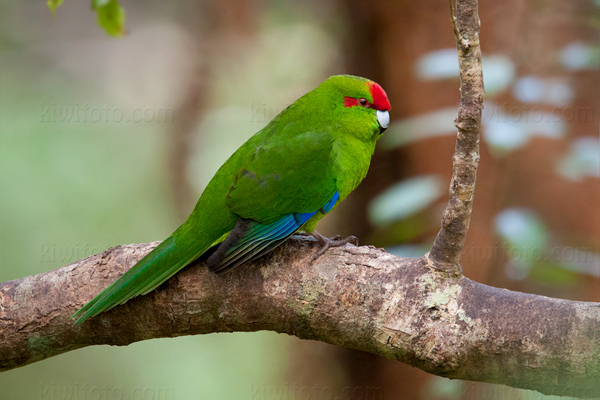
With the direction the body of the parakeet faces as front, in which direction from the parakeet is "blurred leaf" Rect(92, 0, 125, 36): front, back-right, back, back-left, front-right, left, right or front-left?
back

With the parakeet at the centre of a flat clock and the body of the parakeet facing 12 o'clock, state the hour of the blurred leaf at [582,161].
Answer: The blurred leaf is roughly at 12 o'clock from the parakeet.

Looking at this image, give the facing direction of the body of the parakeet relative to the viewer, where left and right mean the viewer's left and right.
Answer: facing to the right of the viewer

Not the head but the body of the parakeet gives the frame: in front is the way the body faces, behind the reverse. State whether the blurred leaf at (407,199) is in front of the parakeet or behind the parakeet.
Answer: in front

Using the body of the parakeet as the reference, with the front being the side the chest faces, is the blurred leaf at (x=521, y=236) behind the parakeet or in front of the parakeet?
in front

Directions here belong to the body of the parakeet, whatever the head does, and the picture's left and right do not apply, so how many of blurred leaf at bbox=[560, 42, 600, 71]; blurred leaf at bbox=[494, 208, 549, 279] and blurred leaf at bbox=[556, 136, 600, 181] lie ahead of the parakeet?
3
